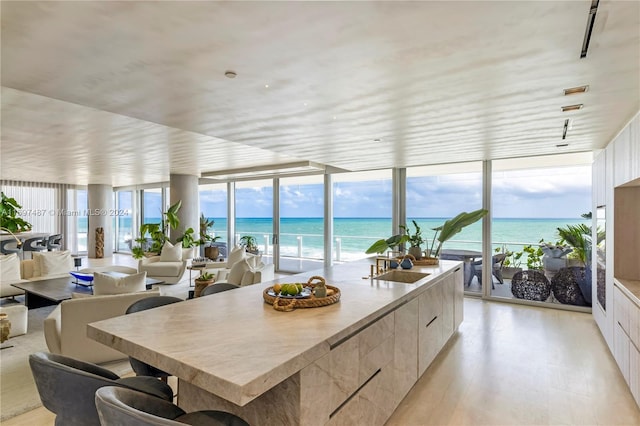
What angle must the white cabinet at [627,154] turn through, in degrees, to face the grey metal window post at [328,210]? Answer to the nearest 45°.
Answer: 0° — it already faces it

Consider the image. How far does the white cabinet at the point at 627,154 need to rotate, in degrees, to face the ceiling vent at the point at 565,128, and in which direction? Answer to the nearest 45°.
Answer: approximately 45° to its right

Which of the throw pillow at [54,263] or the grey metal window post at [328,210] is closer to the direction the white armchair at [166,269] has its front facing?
the throw pillow

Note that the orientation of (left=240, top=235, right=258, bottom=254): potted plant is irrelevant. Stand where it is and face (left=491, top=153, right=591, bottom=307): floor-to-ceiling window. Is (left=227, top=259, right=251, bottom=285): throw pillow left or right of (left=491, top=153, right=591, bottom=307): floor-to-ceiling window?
right

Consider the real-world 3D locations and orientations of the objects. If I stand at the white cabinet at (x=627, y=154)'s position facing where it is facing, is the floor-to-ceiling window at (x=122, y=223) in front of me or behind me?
in front

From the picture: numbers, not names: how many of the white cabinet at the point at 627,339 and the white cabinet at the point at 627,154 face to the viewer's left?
2

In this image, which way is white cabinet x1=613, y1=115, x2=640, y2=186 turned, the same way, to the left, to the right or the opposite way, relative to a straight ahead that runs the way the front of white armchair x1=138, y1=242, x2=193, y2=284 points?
to the right

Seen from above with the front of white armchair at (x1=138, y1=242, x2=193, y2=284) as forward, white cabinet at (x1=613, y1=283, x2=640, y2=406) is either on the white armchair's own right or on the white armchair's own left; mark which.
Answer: on the white armchair's own left

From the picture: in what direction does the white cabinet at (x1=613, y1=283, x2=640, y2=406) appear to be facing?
to the viewer's left

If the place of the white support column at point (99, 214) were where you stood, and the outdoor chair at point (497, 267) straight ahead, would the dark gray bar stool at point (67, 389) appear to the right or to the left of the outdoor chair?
right

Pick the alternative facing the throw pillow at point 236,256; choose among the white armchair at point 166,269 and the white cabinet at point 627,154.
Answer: the white cabinet

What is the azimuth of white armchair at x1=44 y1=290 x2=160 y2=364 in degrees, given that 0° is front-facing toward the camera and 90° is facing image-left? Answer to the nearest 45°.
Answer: approximately 135°

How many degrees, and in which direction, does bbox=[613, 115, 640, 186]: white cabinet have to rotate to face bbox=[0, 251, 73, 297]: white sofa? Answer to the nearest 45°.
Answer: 0° — it already faces it

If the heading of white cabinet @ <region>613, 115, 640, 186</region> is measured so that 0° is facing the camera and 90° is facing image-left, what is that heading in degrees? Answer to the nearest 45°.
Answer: approximately 90°

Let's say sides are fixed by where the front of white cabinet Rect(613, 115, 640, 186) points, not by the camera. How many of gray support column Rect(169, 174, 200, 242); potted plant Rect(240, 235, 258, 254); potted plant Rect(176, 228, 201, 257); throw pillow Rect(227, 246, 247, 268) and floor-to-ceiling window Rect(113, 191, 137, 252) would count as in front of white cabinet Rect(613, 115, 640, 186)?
5
